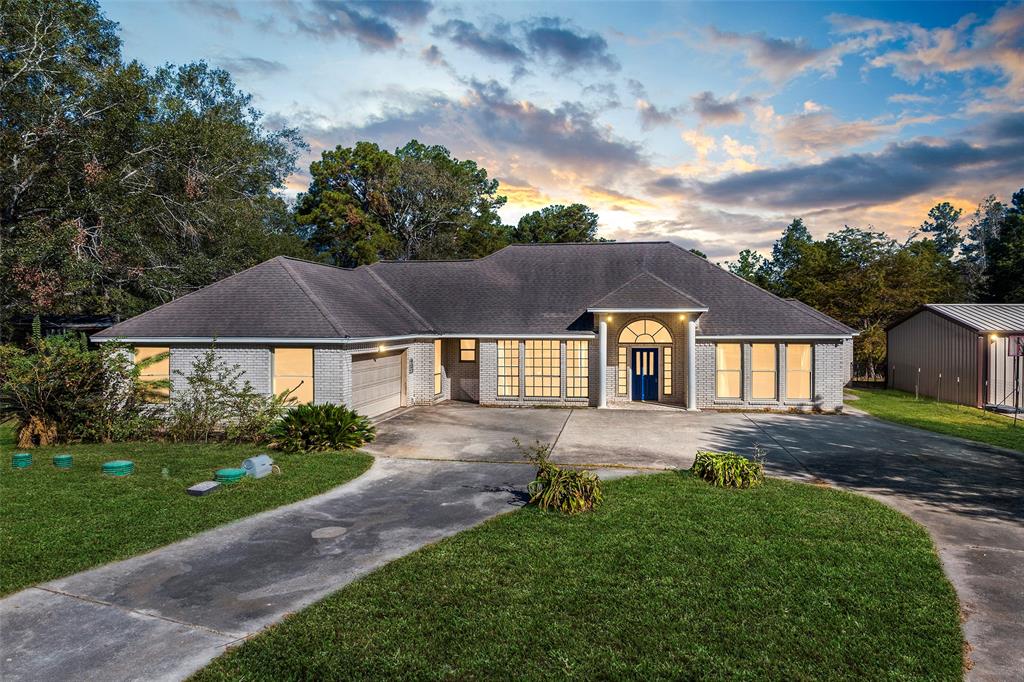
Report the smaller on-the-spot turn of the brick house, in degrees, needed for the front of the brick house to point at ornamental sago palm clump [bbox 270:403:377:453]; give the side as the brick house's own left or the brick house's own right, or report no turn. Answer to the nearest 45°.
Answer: approximately 45° to the brick house's own right

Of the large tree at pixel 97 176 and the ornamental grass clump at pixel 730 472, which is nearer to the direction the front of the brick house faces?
the ornamental grass clump

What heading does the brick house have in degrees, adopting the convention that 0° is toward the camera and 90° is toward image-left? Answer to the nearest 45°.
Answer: approximately 0°

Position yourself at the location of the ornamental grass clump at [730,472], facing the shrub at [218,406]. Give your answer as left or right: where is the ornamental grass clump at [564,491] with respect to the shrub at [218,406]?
left

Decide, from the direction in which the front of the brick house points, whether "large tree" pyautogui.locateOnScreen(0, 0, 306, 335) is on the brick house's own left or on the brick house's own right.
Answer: on the brick house's own right

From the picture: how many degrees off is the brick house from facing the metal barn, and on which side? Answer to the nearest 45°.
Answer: approximately 90° to its left

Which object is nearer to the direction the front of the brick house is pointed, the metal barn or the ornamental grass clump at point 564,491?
the ornamental grass clump

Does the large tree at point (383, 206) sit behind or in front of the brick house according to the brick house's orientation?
behind

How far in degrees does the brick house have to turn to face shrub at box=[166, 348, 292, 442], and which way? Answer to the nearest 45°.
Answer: approximately 45° to its right

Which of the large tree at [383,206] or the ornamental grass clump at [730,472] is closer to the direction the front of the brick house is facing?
the ornamental grass clump

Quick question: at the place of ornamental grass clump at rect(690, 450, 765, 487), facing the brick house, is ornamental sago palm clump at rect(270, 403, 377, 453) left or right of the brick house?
left
